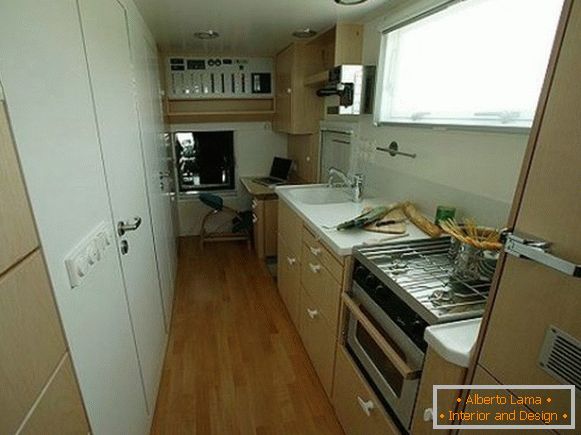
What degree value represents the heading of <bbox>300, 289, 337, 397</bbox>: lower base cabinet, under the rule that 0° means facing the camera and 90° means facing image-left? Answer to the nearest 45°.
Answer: approximately 90°

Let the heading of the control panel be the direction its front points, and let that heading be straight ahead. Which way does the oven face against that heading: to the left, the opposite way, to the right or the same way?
to the right

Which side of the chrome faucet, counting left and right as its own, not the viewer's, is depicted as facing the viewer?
left

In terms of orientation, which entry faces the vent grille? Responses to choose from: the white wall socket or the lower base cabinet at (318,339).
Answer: the white wall socket

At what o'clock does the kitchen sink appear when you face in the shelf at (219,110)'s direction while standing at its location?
The kitchen sink is roughly at 11 o'clock from the shelf.

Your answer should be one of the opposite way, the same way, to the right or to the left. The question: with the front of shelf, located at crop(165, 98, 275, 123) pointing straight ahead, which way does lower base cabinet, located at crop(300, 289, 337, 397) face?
to the right

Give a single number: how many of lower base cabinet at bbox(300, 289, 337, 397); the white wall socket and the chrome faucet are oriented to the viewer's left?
2

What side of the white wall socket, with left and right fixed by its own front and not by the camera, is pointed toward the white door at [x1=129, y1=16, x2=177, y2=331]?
left

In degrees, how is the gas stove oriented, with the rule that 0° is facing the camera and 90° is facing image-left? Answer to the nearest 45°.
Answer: approximately 45°

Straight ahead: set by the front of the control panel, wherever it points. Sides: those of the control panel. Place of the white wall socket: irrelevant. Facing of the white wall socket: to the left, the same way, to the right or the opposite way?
to the left

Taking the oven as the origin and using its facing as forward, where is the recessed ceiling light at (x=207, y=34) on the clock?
The recessed ceiling light is roughly at 3 o'clock from the oven.
